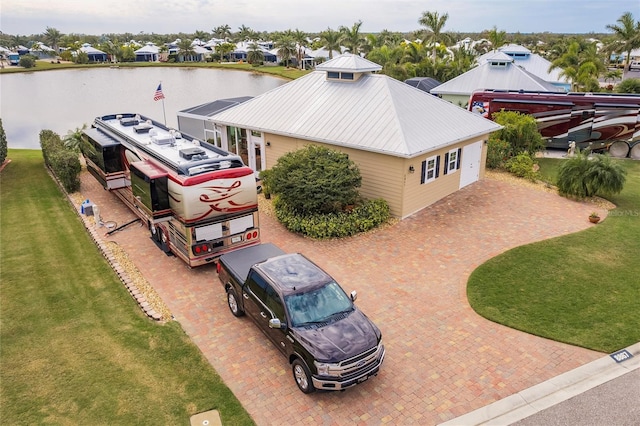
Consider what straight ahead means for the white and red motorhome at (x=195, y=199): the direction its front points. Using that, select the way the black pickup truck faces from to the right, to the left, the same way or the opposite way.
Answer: the opposite way

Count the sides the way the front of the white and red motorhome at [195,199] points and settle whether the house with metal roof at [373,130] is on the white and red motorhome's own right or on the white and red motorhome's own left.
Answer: on the white and red motorhome's own right

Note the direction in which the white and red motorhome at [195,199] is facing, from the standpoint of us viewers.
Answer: facing away from the viewer and to the left of the viewer

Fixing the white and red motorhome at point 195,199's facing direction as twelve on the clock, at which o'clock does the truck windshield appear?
The truck windshield is roughly at 7 o'clock from the white and red motorhome.

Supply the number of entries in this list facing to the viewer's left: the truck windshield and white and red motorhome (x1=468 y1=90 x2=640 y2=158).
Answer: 1

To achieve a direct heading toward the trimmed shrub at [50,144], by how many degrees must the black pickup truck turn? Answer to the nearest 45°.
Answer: approximately 180°

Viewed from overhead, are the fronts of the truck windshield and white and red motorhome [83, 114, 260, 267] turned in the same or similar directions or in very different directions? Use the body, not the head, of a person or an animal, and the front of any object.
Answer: very different directions

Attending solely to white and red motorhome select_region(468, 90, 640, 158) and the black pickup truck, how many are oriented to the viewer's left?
1

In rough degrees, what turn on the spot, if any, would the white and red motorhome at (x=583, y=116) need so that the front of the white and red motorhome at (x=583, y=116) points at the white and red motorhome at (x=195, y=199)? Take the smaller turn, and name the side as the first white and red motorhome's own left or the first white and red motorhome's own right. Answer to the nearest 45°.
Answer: approximately 45° to the first white and red motorhome's own left

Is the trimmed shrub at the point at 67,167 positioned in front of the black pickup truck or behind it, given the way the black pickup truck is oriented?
behind

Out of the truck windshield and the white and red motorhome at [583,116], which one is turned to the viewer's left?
the white and red motorhome

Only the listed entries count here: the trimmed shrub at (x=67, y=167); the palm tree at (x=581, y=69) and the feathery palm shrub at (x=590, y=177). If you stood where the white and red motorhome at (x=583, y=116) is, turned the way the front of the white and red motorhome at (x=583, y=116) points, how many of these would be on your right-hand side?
1

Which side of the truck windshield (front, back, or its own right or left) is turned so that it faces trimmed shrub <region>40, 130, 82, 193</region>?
back

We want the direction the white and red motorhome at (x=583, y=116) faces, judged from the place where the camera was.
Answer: facing to the left of the viewer

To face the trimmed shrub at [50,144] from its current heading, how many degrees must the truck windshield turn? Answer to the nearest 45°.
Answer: approximately 180°

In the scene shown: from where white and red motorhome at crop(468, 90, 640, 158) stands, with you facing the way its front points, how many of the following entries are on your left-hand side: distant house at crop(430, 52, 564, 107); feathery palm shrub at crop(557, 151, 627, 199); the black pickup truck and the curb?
3

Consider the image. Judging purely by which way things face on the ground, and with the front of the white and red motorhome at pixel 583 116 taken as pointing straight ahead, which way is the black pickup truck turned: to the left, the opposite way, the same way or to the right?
the opposite way
